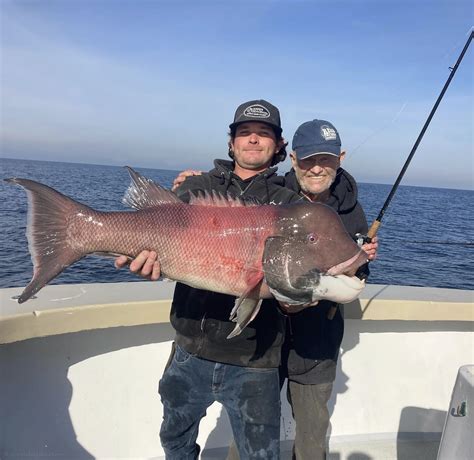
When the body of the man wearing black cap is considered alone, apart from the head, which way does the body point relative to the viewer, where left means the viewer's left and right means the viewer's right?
facing the viewer

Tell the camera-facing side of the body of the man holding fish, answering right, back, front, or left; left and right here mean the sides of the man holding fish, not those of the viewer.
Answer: front

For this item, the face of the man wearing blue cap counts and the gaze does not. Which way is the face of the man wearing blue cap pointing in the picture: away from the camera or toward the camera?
toward the camera

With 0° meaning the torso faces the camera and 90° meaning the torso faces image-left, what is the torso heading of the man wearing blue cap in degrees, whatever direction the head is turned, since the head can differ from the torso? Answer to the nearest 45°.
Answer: approximately 0°

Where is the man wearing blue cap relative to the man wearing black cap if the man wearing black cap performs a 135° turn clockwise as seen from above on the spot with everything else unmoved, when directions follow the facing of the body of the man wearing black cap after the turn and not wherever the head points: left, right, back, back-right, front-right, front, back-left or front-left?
right
